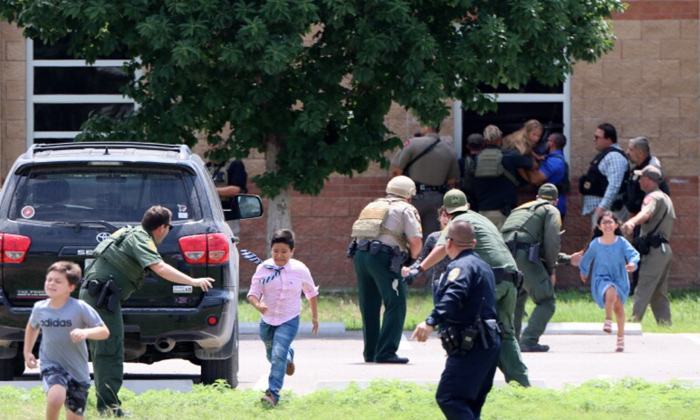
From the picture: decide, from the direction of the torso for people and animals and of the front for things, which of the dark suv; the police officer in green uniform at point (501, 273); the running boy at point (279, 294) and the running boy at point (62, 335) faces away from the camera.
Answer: the dark suv

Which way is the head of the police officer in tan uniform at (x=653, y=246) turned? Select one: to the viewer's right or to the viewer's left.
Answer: to the viewer's left

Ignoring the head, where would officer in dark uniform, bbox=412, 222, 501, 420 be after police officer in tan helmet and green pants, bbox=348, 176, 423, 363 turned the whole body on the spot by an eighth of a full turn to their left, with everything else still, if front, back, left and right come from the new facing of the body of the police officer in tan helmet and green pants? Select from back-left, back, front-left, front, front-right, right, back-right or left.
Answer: back

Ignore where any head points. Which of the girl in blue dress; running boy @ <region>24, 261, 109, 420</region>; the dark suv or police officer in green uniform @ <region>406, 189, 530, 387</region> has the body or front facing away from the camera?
the dark suv

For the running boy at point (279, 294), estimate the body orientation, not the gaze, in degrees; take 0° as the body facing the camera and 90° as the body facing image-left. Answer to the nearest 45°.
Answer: approximately 0°

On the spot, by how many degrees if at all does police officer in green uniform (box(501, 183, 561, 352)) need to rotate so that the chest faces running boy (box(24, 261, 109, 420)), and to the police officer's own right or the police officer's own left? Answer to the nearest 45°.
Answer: approximately 180°

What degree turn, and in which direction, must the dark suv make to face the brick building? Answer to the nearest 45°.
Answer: approximately 45° to its right

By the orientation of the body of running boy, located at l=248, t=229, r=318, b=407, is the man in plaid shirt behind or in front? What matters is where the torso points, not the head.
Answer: behind

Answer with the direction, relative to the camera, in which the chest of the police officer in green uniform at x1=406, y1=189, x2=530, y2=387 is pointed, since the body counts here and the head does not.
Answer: to the viewer's left

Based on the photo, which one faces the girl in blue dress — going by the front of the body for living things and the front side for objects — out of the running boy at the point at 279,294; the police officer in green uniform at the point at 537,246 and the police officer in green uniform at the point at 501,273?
the police officer in green uniform at the point at 537,246

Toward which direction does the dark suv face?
away from the camera
